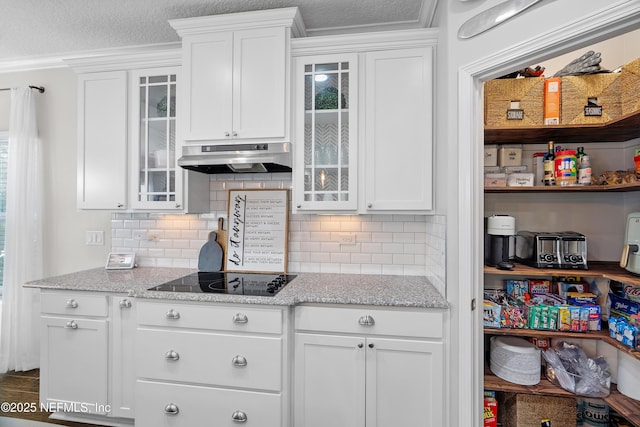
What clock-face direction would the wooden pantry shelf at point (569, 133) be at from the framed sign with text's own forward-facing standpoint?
The wooden pantry shelf is roughly at 10 o'clock from the framed sign with text.

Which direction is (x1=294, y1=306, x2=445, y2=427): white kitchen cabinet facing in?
toward the camera

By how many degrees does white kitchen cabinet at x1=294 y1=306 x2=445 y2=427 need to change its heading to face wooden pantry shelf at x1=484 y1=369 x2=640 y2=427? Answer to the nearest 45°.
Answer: approximately 90° to its left

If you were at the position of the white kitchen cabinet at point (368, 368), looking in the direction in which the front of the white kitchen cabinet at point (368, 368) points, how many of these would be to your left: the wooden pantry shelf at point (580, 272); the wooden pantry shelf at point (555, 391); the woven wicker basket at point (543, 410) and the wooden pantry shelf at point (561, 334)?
4

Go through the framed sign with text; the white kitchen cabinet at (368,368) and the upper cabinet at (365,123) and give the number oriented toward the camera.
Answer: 3

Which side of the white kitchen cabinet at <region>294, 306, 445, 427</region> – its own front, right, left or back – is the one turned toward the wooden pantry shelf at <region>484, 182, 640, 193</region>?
left

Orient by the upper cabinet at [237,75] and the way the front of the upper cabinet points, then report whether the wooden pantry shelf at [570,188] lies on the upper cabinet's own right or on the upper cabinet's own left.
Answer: on the upper cabinet's own left

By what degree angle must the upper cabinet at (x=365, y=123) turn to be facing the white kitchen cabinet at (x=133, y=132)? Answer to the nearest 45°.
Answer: approximately 90° to its right

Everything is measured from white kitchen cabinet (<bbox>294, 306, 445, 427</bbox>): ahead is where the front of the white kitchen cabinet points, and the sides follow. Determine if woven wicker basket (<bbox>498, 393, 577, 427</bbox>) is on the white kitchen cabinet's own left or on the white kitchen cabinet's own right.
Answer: on the white kitchen cabinet's own left

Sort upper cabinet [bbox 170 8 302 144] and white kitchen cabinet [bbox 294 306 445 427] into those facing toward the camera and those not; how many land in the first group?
2

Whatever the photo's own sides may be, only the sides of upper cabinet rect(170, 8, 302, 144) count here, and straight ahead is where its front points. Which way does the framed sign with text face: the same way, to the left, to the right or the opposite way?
the same way

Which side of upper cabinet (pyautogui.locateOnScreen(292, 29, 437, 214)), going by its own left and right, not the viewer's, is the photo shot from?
front

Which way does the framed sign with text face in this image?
toward the camera

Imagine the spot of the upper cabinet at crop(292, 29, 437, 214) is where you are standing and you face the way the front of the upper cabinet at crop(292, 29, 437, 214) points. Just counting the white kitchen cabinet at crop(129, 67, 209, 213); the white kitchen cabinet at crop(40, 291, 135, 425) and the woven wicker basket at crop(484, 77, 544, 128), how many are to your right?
2
